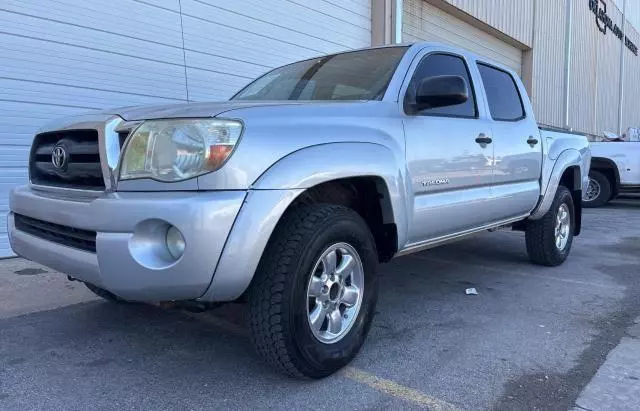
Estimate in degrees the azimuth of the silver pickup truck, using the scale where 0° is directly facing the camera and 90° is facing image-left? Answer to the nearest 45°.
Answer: approximately 45°
